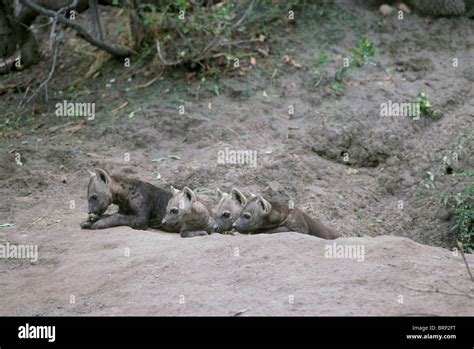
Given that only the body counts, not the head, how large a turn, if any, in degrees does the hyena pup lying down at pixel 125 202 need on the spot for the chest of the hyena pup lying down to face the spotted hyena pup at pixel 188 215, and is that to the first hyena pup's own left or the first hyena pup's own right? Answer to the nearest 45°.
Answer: approximately 135° to the first hyena pup's own left

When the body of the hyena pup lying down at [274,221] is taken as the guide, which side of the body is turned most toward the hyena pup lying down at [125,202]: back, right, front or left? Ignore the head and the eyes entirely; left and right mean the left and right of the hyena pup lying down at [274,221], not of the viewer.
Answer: front

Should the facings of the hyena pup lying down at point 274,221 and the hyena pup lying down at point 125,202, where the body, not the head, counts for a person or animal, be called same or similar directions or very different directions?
same or similar directions

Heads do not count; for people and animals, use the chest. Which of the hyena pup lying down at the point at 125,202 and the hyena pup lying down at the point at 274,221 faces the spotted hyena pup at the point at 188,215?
the hyena pup lying down at the point at 274,221

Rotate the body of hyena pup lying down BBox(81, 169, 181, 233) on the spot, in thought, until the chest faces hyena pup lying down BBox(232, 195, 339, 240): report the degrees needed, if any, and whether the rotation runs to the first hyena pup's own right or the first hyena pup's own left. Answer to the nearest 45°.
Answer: approximately 180°

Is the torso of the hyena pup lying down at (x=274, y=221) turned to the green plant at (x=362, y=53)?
no

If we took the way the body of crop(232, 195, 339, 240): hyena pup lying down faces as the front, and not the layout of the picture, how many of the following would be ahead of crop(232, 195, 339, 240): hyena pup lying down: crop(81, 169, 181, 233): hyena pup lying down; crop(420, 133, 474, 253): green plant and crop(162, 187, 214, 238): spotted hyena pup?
2

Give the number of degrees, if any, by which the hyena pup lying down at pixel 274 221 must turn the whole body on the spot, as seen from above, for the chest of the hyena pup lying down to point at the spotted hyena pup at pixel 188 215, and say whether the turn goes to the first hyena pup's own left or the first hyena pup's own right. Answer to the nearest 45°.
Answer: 0° — it already faces it

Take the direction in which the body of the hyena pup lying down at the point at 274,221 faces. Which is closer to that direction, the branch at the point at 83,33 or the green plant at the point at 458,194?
the branch

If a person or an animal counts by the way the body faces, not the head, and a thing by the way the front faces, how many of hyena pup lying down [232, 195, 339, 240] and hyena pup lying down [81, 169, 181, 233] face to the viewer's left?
2

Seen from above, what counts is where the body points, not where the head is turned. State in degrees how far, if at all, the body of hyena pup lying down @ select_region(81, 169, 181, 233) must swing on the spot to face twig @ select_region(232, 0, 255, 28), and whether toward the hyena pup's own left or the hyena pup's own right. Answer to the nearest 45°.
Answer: approximately 135° to the hyena pup's own right

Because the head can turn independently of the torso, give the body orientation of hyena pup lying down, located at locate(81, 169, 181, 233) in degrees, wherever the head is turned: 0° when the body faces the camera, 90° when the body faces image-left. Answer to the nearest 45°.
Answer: approximately 90°

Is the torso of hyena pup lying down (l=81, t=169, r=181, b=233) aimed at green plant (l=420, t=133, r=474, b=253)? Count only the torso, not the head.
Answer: no

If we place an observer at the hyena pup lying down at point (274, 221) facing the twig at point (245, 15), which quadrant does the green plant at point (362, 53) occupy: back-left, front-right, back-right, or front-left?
front-right

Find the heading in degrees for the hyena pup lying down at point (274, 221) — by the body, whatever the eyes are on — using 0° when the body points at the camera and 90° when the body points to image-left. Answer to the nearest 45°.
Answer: approximately 90°
